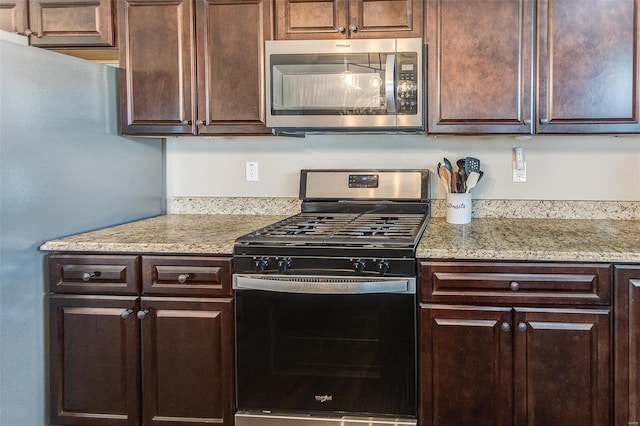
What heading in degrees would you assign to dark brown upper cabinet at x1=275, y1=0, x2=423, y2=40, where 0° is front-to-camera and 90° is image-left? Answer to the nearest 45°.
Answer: approximately 0°

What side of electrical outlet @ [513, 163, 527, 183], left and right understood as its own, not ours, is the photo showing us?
front

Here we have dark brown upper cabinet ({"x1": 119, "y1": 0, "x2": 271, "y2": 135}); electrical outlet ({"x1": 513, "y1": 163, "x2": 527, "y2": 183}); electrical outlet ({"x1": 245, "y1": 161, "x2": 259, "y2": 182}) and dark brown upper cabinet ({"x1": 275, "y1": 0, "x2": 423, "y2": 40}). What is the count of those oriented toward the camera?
4

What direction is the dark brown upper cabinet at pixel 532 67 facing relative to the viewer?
toward the camera

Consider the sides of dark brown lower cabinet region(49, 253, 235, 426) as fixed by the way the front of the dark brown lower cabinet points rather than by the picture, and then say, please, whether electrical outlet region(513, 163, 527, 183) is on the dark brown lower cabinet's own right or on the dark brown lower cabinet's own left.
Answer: on the dark brown lower cabinet's own left

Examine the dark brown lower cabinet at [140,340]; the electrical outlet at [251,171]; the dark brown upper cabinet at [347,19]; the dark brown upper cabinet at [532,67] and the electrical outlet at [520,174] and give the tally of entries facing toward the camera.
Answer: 5

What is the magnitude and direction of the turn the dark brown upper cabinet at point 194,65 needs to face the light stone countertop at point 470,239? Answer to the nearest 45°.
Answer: approximately 45° to its left

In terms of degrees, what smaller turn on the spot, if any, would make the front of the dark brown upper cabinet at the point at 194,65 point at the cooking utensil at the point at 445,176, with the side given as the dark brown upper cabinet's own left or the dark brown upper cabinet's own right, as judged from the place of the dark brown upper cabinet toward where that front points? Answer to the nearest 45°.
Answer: approximately 90° to the dark brown upper cabinet's own left

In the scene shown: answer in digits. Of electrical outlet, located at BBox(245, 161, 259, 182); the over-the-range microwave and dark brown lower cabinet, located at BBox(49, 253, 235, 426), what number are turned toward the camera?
3

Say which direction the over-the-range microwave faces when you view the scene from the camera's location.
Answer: facing the viewer

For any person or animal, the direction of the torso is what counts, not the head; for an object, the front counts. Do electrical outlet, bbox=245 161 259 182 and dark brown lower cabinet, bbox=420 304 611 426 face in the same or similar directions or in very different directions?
same or similar directions

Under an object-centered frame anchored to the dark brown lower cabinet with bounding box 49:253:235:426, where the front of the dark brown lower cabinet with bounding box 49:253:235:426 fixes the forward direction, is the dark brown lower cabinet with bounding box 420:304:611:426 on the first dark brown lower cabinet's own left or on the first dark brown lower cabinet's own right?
on the first dark brown lower cabinet's own left
